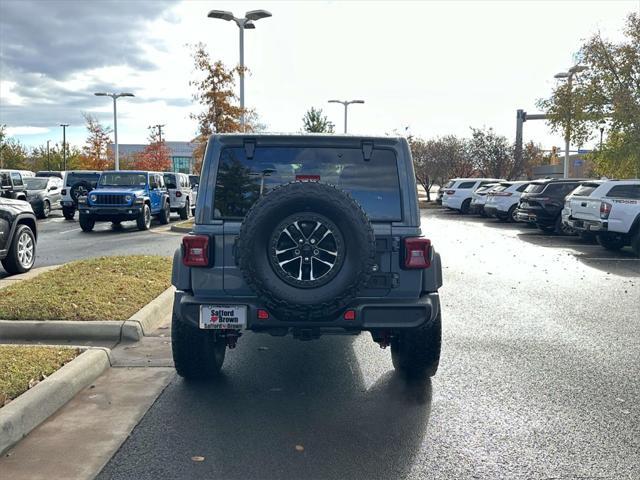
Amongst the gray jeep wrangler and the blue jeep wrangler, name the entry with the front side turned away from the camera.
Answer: the gray jeep wrangler

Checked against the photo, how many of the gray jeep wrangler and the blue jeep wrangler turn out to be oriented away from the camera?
1

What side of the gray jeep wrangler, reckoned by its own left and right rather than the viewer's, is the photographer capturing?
back

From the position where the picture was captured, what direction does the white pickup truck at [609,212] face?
facing away from the viewer and to the right of the viewer
